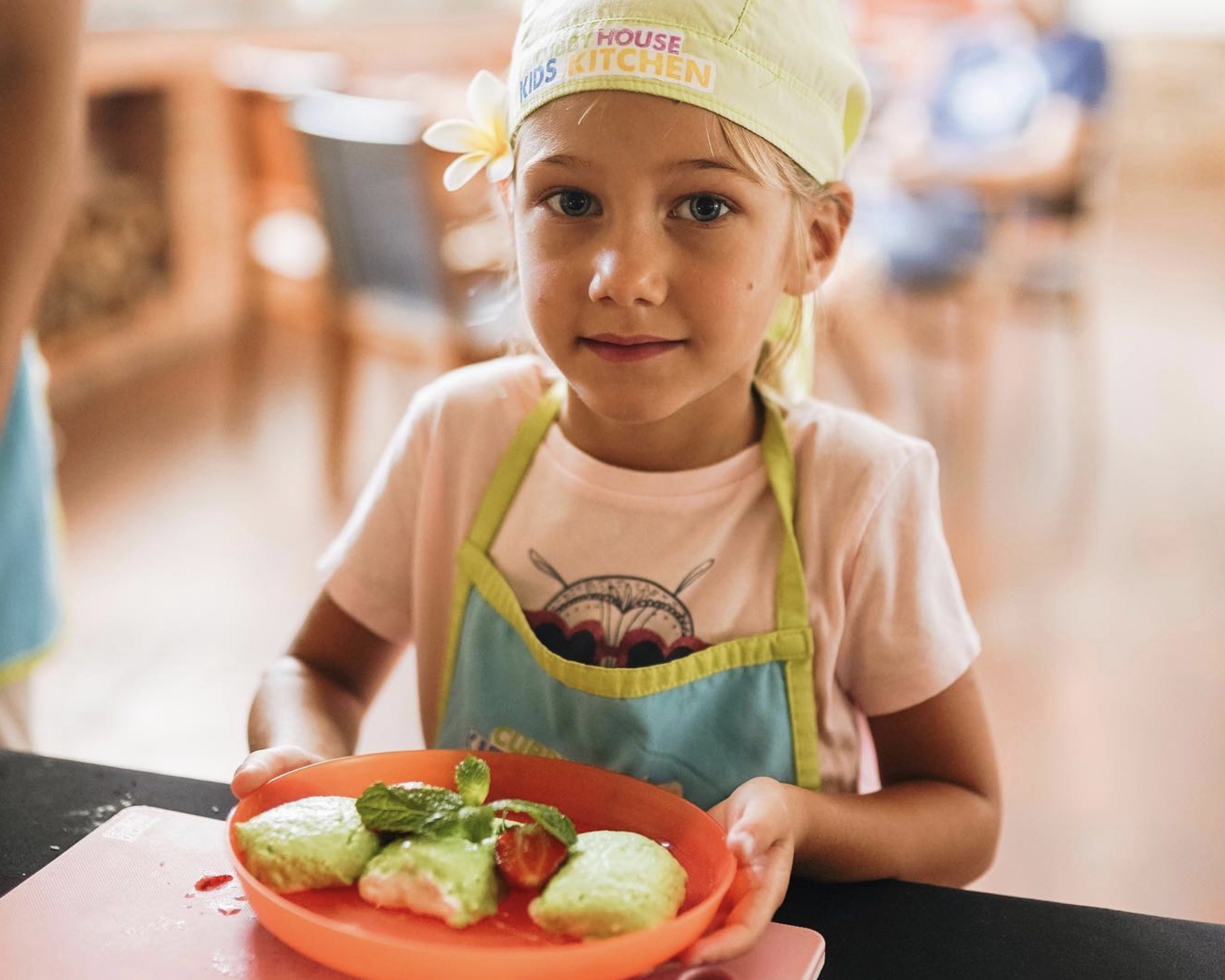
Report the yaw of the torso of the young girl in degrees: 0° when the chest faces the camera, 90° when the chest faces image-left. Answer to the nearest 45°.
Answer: approximately 0°

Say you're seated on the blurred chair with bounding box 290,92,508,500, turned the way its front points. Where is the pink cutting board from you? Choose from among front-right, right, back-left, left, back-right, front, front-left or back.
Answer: back-right

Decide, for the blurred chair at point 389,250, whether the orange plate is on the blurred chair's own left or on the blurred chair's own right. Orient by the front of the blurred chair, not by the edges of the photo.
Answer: on the blurred chair's own right

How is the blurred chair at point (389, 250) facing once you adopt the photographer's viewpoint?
facing away from the viewer and to the right of the viewer

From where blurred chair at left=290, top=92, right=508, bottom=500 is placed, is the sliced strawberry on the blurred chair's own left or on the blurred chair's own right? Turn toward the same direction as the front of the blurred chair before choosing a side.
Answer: on the blurred chair's own right

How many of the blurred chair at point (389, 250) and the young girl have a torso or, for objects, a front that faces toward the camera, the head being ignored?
1

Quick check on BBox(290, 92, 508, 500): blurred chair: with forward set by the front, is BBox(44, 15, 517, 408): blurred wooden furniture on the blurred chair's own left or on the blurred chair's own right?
on the blurred chair's own left

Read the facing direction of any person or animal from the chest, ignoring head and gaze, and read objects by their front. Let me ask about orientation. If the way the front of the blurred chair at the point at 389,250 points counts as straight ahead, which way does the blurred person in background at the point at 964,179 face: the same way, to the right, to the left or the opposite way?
the opposite way
